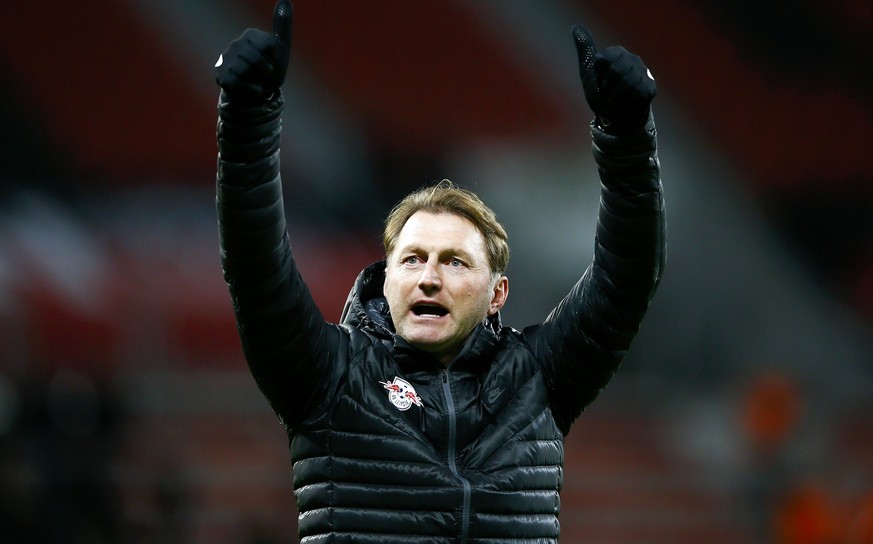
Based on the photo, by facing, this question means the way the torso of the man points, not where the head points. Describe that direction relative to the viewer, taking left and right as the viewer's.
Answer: facing the viewer
